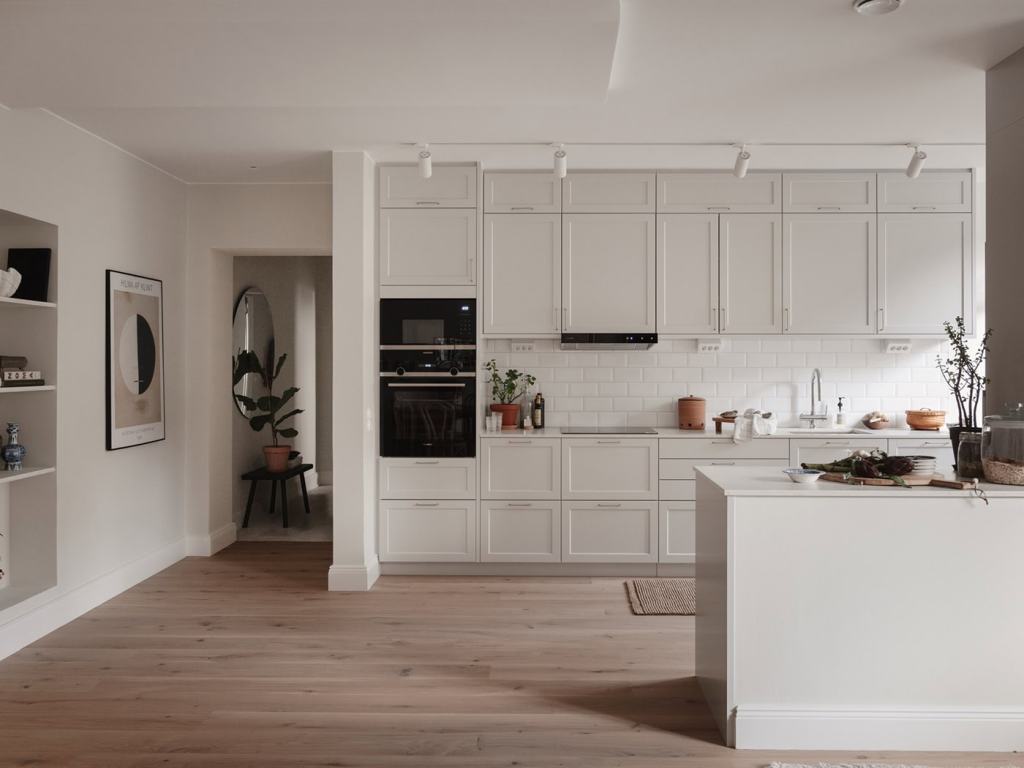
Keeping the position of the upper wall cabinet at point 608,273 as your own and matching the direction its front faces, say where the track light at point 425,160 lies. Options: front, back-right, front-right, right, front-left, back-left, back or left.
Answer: front-right

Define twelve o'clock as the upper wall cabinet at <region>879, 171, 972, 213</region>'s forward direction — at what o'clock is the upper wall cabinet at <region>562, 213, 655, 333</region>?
the upper wall cabinet at <region>562, 213, 655, 333</region> is roughly at 2 o'clock from the upper wall cabinet at <region>879, 171, 972, 213</region>.

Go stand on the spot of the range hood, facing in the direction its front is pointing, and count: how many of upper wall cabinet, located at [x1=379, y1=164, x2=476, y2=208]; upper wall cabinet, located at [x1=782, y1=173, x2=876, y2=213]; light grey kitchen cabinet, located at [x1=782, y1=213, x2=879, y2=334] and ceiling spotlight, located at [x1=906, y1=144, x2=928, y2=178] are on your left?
3

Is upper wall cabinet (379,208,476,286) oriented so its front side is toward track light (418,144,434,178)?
yes

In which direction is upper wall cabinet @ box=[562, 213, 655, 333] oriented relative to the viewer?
toward the camera

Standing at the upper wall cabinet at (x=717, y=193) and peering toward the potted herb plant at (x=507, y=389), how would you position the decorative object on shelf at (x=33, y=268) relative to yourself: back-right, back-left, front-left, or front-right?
front-left

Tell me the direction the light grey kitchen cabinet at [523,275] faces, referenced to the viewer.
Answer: facing the viewer

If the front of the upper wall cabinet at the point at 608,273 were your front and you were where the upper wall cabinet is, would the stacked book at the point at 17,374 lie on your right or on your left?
on your right

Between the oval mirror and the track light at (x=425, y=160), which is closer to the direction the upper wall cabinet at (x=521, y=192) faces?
the track light

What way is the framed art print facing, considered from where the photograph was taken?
facing the viewer and to the right of the viewer

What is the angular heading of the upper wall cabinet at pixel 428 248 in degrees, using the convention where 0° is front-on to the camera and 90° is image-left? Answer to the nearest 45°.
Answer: approximately 0°

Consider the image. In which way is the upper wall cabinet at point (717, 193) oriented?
toward the camera

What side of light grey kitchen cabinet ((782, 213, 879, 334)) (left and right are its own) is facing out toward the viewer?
front
